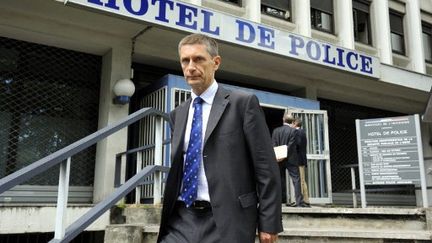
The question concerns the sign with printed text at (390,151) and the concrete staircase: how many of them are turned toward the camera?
2

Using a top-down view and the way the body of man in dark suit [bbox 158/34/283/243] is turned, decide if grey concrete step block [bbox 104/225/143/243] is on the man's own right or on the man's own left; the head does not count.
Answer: on the man's own right

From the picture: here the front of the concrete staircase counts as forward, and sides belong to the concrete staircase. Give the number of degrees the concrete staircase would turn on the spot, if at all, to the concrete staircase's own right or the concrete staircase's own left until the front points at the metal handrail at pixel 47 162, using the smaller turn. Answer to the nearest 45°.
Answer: approximately 45° to the concrete staircase's own right

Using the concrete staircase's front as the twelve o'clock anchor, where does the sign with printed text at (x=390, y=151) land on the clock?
The sign with printed text is roughly at 7 o'clock from the concrete staircase.

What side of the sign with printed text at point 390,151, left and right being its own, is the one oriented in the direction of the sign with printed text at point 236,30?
right

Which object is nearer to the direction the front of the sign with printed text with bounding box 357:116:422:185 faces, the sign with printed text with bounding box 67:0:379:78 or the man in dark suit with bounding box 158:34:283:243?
the man in dark suit

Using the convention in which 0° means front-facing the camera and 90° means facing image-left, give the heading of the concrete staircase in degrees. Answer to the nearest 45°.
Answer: approximately 0°

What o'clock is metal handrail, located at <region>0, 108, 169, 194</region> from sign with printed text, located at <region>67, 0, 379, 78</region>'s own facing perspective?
The metal handrail is roughly at 2 o'clock from the sign with printed text.

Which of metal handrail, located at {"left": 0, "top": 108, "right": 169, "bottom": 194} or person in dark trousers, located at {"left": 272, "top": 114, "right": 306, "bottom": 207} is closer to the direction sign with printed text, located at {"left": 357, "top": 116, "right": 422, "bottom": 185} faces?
the metal handrail
